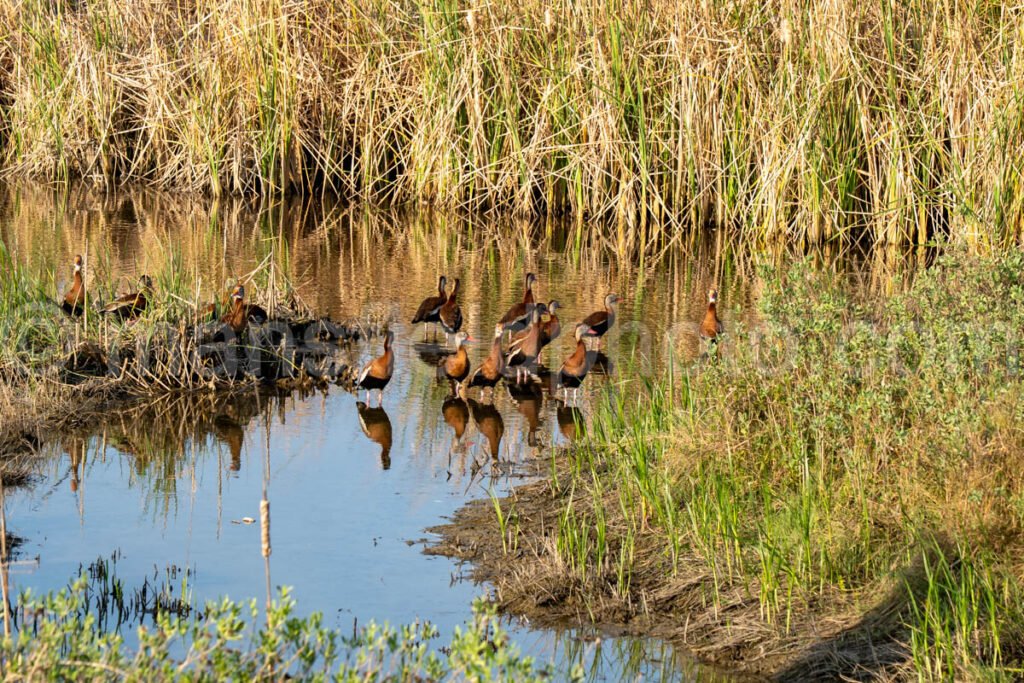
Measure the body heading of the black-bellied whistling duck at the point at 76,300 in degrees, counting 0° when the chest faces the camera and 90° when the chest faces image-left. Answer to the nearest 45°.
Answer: approximately 315°

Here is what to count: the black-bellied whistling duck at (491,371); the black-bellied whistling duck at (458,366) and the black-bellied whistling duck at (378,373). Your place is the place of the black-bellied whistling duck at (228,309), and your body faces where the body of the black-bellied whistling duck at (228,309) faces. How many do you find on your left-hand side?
0

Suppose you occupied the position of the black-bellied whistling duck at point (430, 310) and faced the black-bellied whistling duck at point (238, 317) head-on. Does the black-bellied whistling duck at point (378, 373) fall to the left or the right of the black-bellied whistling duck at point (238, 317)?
left

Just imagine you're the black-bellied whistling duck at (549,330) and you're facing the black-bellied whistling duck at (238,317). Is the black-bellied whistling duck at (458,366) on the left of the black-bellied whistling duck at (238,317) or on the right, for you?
left

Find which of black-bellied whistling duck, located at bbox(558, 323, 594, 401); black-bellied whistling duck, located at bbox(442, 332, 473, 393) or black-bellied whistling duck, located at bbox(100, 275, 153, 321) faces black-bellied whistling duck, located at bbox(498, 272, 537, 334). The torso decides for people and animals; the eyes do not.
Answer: black-bellied whistling duck, located at bbox(100, 275, 153, 321)

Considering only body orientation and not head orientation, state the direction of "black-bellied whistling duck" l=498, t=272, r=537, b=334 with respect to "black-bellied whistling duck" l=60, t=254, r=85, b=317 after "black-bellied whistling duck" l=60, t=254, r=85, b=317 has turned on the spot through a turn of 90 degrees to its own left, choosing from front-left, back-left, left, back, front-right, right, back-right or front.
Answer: front-right

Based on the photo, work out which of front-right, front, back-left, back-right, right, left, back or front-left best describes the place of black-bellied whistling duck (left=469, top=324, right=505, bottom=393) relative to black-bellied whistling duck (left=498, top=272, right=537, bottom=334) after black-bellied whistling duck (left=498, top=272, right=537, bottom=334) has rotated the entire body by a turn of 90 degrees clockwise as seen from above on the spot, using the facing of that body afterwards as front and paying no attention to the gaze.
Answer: front

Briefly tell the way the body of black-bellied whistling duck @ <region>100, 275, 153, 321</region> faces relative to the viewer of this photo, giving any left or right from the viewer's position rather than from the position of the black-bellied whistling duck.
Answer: facing to the right of the viewer

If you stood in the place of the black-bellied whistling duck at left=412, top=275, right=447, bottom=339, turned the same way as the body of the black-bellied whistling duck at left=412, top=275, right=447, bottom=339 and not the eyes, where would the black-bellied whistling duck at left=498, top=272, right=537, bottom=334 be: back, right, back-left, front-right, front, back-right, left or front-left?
front

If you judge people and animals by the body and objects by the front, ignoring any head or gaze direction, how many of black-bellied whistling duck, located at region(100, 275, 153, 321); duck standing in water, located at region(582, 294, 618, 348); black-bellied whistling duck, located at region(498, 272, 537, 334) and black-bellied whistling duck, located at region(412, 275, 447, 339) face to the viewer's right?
4

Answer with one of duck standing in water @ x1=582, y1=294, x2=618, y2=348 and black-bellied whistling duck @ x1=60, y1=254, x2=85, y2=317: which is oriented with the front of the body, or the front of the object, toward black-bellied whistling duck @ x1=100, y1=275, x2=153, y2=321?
black-bellied whistling duck @ x1=60, y1=254, x2=85, y2=317

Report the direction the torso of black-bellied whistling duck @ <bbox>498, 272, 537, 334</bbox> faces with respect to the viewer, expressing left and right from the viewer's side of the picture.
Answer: facing to the right of the viewer

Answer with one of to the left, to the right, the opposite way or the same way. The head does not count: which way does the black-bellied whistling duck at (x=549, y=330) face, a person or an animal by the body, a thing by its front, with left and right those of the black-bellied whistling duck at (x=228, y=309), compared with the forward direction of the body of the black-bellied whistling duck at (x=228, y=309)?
the same way

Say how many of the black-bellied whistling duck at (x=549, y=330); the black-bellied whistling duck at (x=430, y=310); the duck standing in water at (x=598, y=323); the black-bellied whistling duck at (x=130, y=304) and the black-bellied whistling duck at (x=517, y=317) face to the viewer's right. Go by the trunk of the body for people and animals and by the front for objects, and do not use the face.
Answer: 5

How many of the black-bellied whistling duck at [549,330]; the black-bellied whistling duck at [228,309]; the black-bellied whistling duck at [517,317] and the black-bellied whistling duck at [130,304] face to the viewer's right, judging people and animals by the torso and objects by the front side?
4
